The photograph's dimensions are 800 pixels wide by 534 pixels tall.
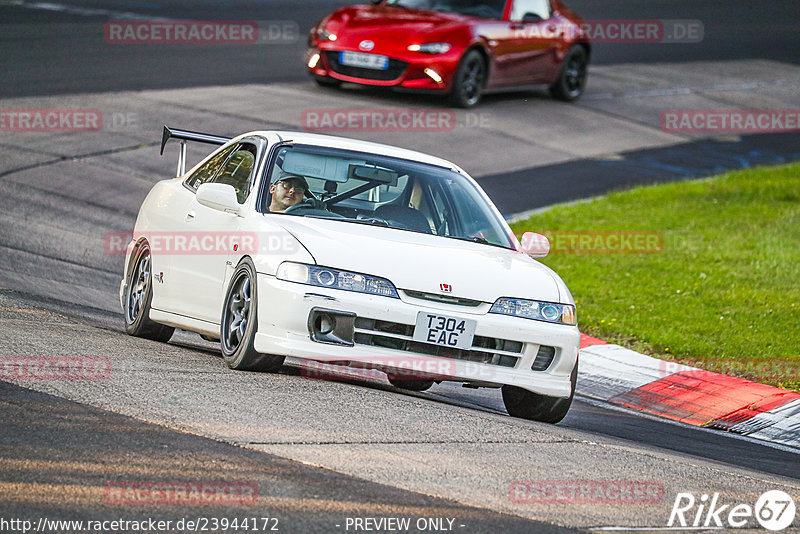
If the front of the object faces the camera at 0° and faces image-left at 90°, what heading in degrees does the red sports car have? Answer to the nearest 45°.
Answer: approximately 45°

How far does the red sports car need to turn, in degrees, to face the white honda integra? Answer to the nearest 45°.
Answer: approximately 45° to its left

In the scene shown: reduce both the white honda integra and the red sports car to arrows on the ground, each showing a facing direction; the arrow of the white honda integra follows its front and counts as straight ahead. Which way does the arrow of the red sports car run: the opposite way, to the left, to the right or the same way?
to the right

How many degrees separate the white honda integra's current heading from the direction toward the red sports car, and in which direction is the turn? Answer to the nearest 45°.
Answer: approximately 135° to its left

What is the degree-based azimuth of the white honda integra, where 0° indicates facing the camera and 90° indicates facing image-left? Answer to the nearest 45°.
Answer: approximately 315°

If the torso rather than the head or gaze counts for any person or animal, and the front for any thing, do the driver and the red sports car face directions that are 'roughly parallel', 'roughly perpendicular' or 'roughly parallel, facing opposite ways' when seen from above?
roughly perpendicular

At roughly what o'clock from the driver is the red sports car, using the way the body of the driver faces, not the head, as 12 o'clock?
The red sports car is roughly at 8 o'clock from the driver.
